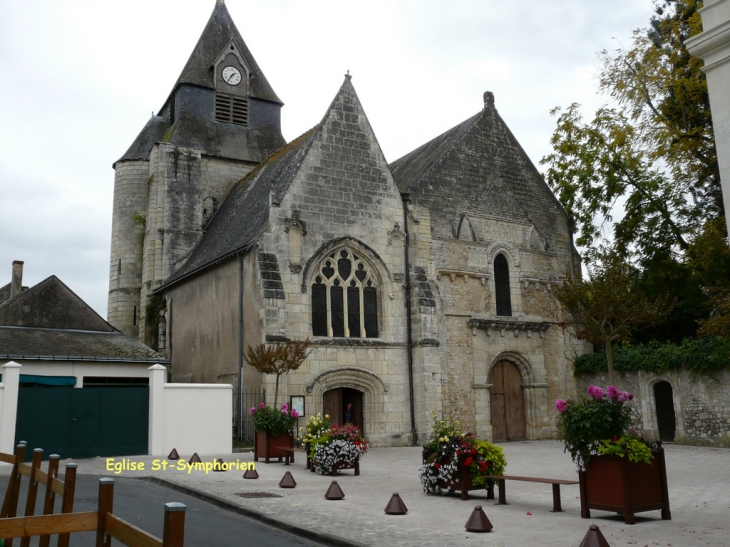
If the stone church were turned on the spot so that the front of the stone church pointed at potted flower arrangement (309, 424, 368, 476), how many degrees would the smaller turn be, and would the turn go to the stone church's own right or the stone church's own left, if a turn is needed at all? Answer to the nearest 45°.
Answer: approximately 45° to the stone church's own right

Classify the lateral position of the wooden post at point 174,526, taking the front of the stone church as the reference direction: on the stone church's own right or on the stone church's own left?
on the stone church's own right

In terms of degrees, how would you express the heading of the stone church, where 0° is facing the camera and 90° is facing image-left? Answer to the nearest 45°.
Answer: approximately 315°

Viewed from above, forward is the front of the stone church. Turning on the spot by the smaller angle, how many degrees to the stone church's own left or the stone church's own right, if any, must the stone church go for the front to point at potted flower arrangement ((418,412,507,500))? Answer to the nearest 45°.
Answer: approximately 45° to the stone church's own right

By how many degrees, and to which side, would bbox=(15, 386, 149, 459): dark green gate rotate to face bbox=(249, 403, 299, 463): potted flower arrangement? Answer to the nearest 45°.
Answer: approximately 45° to its left

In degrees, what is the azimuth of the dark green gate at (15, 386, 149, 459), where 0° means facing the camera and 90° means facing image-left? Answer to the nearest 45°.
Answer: approximately 0°

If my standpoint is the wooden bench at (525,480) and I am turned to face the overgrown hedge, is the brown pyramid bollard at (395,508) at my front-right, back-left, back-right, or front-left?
back-left

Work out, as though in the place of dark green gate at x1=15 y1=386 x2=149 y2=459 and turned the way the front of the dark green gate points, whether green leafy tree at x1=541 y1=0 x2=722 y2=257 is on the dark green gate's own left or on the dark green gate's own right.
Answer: on the dark green gate's own left

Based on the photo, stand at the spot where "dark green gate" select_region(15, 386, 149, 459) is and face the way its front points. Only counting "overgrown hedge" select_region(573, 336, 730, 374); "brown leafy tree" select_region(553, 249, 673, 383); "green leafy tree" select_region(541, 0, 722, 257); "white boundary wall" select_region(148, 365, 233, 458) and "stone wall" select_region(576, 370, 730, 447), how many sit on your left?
5

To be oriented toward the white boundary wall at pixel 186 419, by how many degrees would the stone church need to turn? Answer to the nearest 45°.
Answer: approximately 90° to its right

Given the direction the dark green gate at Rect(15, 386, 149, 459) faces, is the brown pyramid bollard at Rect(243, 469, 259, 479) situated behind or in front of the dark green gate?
in front

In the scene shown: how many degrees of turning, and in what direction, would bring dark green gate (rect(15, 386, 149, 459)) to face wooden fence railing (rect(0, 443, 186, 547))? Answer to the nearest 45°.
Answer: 0° — it already faces it

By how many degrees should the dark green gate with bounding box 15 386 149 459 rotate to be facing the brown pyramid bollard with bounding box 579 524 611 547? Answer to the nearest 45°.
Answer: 0° — it already faces it

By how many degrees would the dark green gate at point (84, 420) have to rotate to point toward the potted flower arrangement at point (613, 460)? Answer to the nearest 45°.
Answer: approximately 45° to its left

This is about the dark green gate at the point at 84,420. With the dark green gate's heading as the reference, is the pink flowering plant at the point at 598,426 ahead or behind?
ahead

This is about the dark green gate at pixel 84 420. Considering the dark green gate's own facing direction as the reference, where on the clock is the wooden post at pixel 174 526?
The wooden post is roughly at 12 o'clock from the dark green gate.
